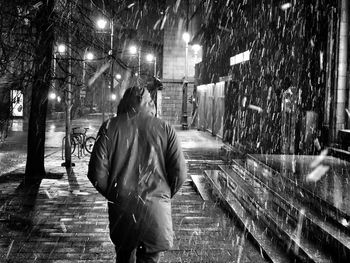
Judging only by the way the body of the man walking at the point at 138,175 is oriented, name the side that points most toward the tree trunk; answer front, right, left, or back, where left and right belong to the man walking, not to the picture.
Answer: front

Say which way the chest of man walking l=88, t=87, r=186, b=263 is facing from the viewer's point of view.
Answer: away from the camera
